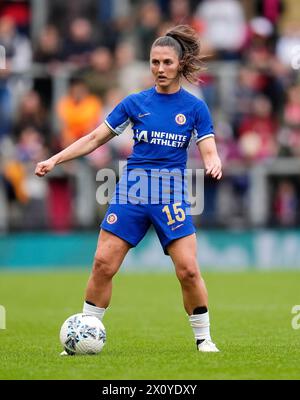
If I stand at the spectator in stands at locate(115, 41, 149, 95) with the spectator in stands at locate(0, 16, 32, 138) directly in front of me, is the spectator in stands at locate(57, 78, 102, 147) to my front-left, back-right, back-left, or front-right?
front-left

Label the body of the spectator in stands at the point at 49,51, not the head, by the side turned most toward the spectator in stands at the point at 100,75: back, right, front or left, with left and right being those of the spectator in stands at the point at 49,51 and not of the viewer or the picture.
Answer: left

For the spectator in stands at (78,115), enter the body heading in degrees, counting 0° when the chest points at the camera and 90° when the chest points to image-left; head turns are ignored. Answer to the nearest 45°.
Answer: approximately 0°

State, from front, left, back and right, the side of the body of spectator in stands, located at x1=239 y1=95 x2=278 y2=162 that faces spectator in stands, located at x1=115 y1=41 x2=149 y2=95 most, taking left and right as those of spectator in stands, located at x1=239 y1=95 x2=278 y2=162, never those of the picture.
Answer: right

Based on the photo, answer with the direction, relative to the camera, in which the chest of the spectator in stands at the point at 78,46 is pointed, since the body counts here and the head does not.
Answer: toward the camera

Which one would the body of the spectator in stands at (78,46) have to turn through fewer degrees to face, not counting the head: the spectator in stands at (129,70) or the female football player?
the female football player

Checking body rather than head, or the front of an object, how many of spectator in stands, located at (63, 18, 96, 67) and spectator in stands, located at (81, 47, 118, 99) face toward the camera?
2

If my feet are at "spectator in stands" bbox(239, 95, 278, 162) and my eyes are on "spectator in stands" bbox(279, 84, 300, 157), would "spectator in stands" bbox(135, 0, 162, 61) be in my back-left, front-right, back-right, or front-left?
back-left

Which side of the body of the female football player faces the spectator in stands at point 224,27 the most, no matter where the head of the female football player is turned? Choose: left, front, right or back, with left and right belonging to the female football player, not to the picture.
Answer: back

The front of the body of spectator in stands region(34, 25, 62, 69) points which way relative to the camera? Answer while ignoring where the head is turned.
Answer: toward the camera

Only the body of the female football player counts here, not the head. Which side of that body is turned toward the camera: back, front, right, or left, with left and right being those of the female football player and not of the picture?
front

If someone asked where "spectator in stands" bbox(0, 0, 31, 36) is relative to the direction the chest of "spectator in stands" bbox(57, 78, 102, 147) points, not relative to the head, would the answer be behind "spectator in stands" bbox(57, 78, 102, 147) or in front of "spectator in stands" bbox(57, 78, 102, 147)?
behind

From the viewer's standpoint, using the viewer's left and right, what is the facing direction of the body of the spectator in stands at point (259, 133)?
facing the viewer
